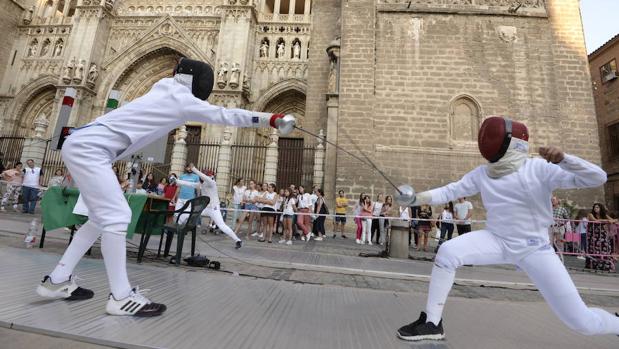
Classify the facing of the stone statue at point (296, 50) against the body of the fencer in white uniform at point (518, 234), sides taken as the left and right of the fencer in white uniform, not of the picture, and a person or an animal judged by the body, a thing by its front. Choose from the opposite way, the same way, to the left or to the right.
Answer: to the left

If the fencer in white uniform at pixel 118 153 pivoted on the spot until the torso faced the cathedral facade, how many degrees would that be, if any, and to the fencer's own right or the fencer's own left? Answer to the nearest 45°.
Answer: approximately 45° to the fencer's own left

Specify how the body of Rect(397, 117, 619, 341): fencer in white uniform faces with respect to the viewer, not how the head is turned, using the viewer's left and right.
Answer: facing the viewer and to the left of the viewer

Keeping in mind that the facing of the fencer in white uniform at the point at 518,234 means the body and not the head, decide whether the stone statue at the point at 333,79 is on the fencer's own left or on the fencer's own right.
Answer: on the fencer's own right

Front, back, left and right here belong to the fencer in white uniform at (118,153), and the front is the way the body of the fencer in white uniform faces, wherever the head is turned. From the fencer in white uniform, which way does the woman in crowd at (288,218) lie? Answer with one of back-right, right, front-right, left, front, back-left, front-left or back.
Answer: front-left

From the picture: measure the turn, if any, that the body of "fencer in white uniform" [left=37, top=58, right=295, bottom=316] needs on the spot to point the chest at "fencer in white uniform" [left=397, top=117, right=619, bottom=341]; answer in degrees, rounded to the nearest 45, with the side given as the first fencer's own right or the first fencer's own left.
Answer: approximately 45° to the first fencer's own right

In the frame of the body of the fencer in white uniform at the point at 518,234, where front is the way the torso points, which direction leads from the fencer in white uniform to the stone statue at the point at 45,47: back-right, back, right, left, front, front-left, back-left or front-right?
front-right

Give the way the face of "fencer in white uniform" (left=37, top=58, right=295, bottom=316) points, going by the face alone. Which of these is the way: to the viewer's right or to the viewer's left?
to the viewer's right

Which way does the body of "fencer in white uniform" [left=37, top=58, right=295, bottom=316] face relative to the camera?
to the viewer's right

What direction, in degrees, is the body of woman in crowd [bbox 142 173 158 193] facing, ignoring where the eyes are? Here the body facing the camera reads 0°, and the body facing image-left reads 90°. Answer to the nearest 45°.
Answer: approximately 0°
